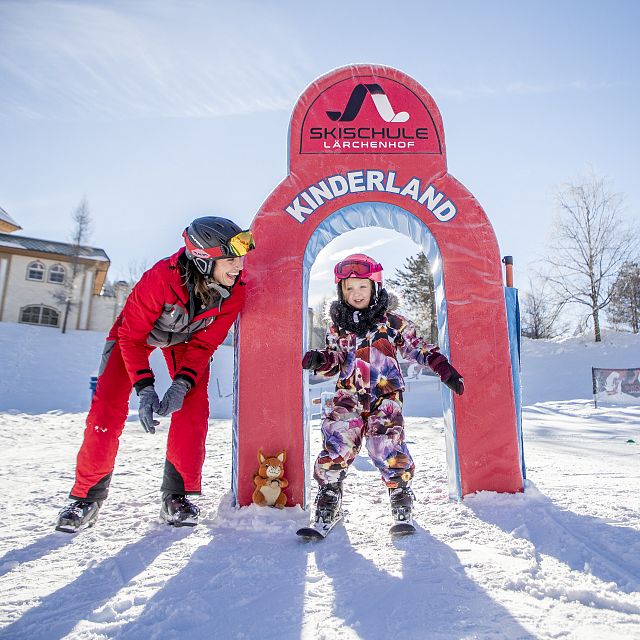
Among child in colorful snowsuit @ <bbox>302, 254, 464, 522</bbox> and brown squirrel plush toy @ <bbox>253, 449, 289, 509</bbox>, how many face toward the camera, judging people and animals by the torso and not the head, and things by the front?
2

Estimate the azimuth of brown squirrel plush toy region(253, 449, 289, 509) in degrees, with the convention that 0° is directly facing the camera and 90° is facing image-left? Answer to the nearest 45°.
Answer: approximately 0°

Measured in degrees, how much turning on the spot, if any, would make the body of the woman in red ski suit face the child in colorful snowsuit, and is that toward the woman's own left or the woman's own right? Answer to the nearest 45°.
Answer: approximately 45° to the woman's own left

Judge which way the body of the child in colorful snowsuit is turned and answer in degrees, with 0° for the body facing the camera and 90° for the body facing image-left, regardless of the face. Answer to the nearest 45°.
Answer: approximately 0°

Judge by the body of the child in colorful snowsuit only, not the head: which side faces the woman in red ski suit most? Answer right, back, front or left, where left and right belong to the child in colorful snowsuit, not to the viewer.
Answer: right

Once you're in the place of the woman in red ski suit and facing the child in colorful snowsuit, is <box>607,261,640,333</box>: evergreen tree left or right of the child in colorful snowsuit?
left

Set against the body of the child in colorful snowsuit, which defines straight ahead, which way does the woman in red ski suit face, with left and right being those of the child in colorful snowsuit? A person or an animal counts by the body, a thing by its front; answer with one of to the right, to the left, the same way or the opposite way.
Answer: to the left
